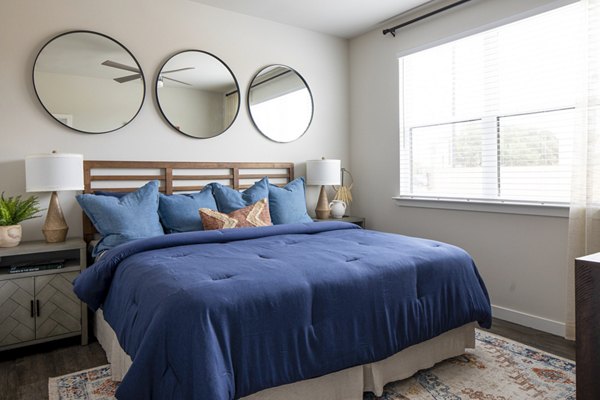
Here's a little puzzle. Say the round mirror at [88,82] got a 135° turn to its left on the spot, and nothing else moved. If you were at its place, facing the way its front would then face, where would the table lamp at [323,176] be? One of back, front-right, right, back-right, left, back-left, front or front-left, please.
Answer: front-right

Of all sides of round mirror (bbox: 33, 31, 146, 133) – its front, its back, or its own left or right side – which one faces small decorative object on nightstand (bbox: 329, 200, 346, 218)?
left

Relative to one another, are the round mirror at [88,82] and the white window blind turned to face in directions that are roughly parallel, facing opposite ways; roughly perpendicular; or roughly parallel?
roughly perpendicular

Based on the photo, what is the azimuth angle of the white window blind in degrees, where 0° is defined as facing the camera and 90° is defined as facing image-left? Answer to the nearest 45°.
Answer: approximately 45°

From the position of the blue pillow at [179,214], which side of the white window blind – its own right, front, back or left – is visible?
front

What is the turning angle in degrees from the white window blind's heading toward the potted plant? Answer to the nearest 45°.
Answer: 0° — it already faces it

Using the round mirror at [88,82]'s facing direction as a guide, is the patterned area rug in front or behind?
in front

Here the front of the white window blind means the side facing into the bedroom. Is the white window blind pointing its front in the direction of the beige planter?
yes

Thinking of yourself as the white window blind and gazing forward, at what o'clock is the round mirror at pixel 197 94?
The round mirror is roughly at 1 o'clock from the white window blind.

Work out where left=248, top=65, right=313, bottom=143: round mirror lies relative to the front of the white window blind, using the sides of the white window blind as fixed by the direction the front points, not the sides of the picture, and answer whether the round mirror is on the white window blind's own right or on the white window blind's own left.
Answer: on the white window blind's own right

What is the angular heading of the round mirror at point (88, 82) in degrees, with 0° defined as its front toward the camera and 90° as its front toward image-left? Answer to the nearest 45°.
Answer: approximately 0°

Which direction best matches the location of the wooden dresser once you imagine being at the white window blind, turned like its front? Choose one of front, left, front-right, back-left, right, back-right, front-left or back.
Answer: front-left

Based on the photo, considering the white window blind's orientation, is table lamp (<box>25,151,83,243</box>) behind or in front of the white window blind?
in front

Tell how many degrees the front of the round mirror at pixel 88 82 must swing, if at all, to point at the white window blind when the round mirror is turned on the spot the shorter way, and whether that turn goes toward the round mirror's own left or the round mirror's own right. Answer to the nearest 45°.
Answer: approximately 45° to the round mirror's own left

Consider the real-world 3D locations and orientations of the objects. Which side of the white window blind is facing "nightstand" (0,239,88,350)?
front

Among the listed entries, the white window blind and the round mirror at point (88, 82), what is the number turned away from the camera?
0
